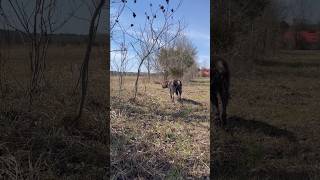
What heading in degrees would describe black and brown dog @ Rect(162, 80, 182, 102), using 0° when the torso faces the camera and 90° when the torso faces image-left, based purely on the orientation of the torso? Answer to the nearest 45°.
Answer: approximately 45°
